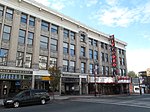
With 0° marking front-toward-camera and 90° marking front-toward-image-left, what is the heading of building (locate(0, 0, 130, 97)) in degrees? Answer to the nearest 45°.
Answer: approximately 315°

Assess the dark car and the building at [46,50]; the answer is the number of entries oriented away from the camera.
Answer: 0

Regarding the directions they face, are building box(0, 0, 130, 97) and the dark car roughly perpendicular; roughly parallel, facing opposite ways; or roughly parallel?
roughly perpendicular

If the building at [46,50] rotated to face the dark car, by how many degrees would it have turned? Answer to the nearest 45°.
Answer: approximately 45° to its right
